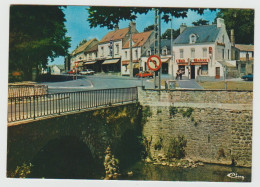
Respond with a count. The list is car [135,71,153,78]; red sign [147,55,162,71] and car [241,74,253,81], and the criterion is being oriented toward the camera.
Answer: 1

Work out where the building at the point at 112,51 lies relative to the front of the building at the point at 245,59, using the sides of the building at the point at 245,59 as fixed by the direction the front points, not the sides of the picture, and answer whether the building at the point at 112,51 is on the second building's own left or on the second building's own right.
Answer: on the second building's own right

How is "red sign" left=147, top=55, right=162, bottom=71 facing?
toward the camera

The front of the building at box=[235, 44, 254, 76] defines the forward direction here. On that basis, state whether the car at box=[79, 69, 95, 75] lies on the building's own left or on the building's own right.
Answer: on the building's own right

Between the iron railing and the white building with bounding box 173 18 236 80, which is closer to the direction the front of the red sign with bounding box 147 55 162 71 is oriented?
the iron railing

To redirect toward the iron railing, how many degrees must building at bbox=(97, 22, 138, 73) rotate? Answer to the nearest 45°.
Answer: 0° — it already faces it

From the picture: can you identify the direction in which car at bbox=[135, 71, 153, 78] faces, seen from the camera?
facing to the left of the viewer

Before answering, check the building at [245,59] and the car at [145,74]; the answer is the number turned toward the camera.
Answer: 1

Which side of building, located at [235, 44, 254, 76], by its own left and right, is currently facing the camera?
front
